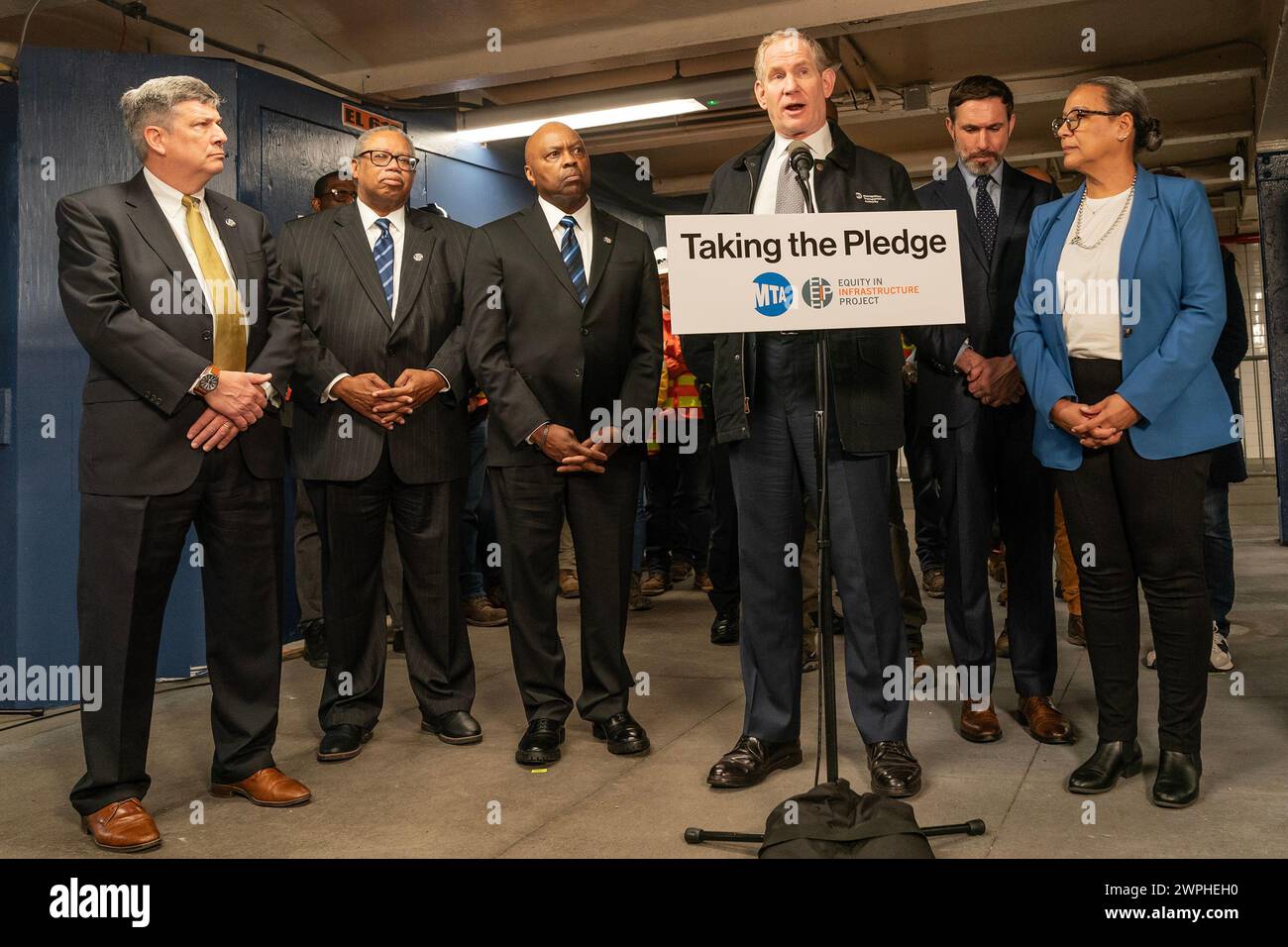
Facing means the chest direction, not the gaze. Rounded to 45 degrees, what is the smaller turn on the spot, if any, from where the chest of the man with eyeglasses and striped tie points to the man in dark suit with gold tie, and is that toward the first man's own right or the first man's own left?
approximately 45° to the first man's own right

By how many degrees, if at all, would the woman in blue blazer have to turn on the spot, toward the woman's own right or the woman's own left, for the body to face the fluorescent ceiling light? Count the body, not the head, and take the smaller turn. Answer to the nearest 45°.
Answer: approximately 90° to the woman's own right

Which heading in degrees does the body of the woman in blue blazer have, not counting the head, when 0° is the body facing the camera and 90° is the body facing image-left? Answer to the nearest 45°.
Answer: approximately 45°

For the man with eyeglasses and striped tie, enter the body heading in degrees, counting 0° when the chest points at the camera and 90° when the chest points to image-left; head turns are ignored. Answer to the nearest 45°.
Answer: approximately 0°

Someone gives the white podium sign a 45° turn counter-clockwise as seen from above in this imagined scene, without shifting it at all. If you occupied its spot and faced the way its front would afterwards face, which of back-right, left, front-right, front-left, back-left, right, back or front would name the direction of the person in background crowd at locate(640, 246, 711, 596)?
back-left

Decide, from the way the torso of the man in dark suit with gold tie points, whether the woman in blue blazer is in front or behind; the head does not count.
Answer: in front

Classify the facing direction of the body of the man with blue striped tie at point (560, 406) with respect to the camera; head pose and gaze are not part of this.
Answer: toward the camera

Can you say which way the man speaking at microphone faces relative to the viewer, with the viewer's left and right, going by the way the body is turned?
facing the viewer

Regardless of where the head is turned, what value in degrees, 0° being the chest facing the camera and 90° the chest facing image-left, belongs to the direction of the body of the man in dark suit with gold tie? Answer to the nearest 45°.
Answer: approximately 315°

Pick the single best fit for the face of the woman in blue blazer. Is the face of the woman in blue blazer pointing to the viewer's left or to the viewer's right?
to the viewer's left

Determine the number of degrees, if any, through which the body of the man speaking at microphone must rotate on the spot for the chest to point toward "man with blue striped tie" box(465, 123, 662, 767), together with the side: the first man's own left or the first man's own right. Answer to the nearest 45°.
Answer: approximately 135° to the first man's own right
